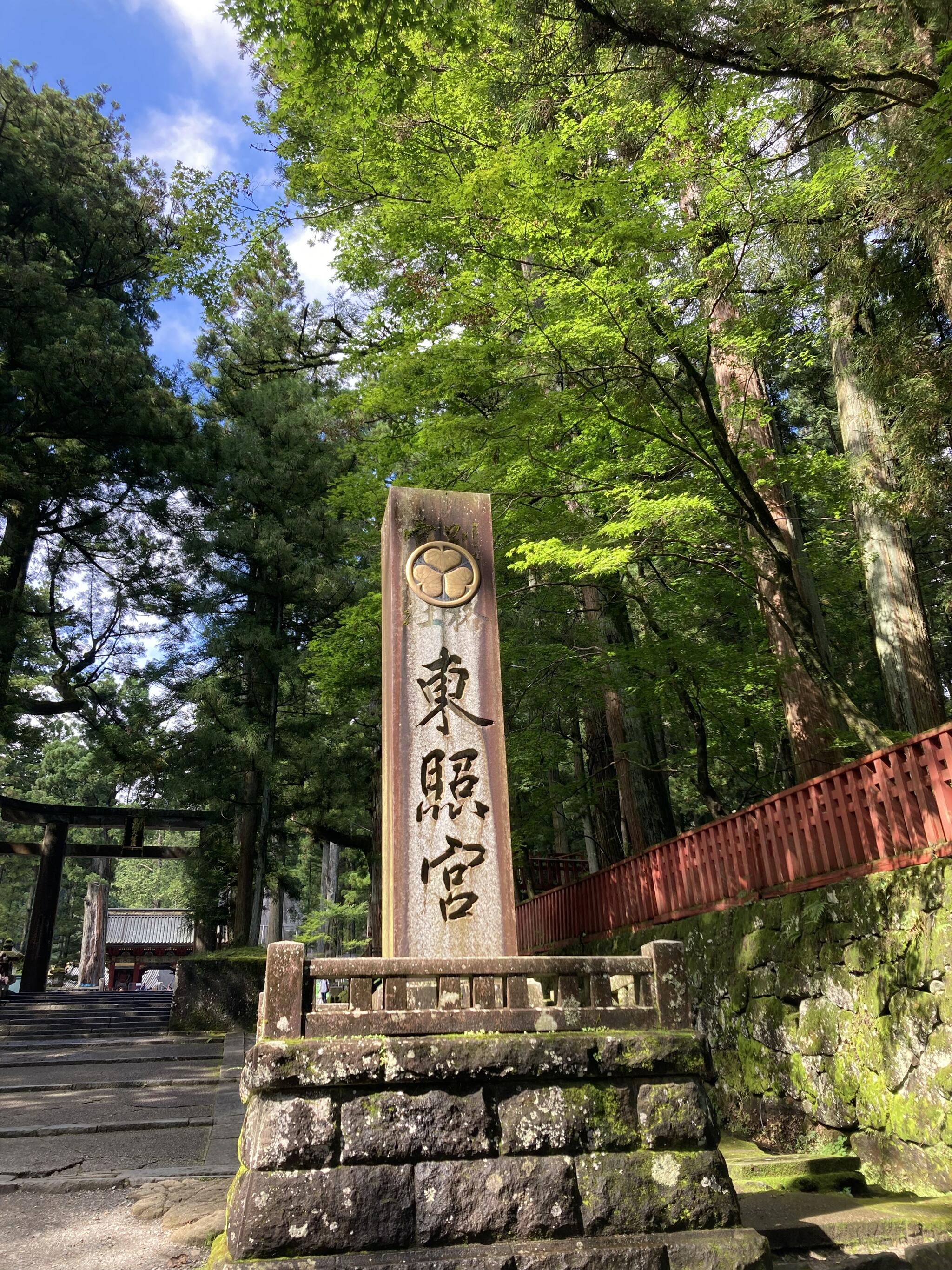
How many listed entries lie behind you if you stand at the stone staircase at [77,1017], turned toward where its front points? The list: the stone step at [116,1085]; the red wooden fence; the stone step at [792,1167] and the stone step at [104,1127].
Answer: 0

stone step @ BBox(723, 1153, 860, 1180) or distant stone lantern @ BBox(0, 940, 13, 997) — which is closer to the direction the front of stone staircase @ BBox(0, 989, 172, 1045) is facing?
the stone step

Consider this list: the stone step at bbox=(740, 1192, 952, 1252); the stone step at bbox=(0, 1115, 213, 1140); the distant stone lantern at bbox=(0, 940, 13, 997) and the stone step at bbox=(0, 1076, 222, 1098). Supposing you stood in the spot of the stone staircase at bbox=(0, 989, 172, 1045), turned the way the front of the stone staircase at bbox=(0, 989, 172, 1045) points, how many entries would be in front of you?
3

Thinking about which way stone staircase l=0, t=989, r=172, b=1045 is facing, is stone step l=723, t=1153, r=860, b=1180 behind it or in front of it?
in front

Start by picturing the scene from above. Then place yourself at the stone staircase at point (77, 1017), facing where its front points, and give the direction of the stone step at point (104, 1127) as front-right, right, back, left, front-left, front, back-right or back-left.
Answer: front

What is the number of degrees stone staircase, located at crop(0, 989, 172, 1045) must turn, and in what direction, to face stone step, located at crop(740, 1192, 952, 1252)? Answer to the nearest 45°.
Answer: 0° — it already faces it

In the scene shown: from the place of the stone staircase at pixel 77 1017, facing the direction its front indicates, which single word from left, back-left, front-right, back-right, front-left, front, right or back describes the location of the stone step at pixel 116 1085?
front

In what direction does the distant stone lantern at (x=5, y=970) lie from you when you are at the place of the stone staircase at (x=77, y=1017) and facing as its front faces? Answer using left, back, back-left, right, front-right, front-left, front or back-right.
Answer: back

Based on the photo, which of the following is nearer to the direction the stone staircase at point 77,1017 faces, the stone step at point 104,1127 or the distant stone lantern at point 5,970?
the stone step

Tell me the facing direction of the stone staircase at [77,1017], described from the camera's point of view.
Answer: facing the viewer

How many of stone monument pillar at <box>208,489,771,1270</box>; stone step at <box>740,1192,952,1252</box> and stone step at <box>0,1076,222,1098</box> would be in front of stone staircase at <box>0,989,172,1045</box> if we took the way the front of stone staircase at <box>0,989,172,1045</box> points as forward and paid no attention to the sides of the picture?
3

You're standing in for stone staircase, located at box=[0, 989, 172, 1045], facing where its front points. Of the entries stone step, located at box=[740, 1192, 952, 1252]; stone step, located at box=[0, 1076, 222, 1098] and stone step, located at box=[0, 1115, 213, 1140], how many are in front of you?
3

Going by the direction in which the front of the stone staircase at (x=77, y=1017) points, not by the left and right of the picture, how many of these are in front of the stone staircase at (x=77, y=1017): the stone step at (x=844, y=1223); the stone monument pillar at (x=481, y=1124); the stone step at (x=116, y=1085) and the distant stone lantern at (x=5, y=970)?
3
